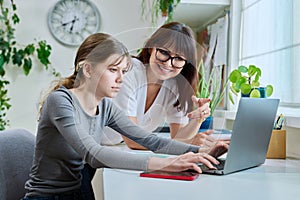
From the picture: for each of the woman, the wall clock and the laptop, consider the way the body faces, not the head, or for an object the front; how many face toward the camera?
2

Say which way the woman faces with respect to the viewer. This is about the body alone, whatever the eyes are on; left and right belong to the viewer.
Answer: facing the viewer

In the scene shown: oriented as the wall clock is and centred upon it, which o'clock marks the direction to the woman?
The woman is roughly at 12 o'clock from the wall clock.

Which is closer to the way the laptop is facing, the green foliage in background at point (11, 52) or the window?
the green foliage in background

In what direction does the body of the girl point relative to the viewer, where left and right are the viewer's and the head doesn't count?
facing the viewer and to the right of the viewer

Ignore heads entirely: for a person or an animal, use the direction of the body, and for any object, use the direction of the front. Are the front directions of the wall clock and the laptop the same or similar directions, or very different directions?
very different directions

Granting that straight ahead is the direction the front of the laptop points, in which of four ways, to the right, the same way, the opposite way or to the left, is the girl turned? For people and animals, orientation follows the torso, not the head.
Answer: the opposite way

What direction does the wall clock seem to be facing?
toward the camera

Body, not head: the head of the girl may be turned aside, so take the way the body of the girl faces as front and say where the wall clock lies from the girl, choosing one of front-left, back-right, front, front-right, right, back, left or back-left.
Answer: back-left

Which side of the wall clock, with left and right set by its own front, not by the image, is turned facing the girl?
front
